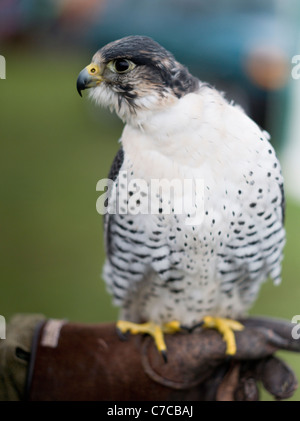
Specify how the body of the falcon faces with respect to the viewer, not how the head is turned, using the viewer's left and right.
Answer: facing the viewer
